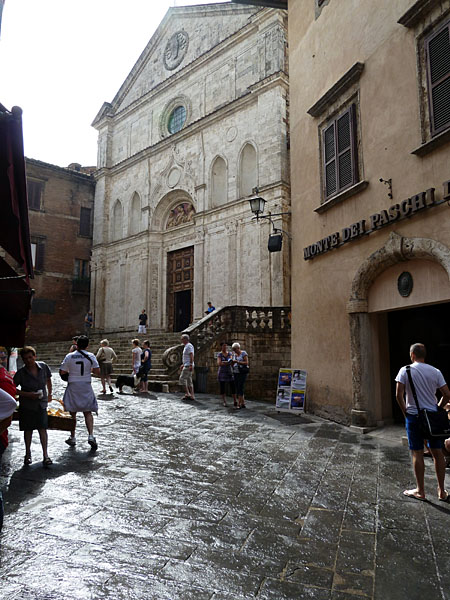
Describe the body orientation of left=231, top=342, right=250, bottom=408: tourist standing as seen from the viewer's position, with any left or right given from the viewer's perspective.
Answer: facing the viewer and to the left of the viewer

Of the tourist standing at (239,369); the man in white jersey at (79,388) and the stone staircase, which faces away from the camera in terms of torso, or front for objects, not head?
the man in white jersey

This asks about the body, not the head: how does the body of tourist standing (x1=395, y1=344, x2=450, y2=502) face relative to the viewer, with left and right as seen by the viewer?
facing away from the viewer and to the left of the viewer

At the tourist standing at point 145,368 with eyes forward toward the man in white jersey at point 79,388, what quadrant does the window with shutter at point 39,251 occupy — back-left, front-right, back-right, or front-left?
back-right

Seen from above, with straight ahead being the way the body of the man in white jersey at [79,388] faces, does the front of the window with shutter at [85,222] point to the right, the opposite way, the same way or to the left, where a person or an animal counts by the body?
the opposite way

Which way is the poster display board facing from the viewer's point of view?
toward the camera

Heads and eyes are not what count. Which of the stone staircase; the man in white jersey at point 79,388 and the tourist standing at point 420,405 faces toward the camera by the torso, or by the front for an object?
the stone staircase

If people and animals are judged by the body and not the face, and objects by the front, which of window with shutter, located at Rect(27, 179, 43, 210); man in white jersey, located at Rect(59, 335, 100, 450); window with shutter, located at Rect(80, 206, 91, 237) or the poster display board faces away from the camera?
the man in white jersey

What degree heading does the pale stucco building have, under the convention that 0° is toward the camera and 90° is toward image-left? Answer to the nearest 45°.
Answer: approximately 45°

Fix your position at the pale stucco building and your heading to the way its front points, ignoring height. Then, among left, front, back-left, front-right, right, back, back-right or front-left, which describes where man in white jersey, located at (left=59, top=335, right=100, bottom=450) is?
front

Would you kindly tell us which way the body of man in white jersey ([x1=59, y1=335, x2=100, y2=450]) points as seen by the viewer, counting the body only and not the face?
away from the camera

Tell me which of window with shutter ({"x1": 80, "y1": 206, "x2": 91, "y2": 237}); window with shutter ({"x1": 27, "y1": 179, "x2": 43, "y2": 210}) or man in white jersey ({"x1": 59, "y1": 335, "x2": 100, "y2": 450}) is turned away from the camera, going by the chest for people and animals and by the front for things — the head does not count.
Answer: the man in white jersey

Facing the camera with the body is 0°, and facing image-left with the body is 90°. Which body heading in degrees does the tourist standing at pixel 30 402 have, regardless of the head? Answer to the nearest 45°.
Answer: approximately 0°

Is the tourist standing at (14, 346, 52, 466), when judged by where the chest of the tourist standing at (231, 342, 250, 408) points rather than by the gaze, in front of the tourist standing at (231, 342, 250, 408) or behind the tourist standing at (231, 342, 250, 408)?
in front

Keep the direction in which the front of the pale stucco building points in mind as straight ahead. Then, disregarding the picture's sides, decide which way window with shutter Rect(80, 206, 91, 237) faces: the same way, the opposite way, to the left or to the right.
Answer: to the left
